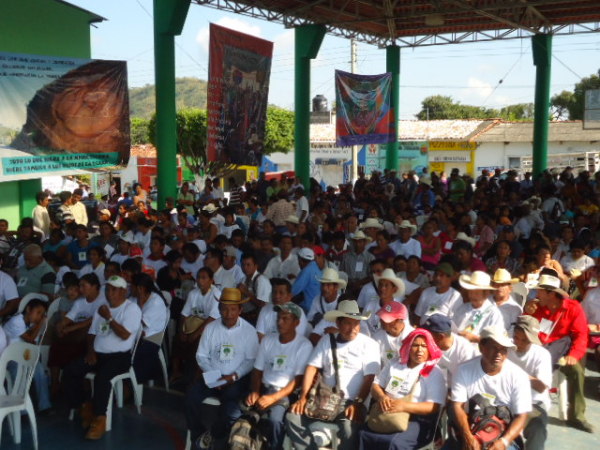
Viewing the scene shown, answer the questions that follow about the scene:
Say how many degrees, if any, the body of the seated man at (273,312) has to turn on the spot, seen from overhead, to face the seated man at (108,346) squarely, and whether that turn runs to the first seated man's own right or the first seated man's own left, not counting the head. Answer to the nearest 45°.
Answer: approximately 90° to the first seated man's own right

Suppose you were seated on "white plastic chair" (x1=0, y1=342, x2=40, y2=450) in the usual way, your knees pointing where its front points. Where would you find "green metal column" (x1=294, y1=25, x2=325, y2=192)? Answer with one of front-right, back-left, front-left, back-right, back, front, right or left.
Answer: back

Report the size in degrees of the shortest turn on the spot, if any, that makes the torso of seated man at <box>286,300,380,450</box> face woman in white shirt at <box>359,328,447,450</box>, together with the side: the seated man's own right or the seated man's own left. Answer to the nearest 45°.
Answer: approximately 45° to the seated man's own left

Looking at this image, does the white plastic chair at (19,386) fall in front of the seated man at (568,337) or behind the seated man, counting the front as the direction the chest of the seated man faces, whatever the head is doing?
in front

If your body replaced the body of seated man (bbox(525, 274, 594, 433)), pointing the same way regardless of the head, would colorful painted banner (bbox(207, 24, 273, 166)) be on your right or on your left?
on your right

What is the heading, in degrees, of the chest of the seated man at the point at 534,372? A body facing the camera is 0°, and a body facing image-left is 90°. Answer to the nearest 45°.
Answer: approximately 45°

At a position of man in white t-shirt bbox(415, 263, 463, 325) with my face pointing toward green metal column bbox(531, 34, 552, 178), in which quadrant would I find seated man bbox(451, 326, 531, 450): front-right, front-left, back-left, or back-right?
back-right

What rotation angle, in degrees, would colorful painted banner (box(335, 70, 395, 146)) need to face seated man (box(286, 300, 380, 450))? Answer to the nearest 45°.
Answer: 0° — it already faces them
